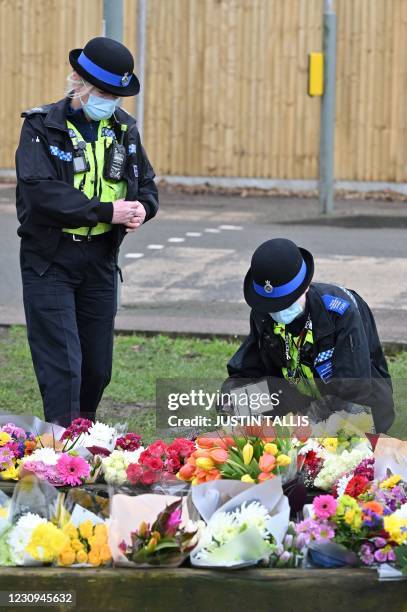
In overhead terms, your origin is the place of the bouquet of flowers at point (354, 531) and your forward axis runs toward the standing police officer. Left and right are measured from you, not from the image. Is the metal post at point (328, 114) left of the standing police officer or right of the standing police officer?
right

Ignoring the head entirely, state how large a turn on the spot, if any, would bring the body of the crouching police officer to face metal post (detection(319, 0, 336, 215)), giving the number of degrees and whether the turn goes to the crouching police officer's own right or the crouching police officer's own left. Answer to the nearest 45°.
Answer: approximately 135° to the crouching police officer's own right

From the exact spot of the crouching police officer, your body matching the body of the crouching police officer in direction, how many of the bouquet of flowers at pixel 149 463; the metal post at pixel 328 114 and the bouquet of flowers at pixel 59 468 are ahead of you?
2

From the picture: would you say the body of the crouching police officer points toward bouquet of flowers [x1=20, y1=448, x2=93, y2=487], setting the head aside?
yes

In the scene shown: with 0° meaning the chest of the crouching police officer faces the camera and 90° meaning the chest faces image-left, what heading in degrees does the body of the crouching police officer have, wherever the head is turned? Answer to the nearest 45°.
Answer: approximately 45°

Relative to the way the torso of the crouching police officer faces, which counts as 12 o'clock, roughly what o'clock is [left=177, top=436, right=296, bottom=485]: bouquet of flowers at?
The bouquet of flowers is roughly at 11 o'clock from the crouching police officer.

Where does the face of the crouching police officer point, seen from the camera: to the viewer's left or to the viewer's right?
to the viewer's left
